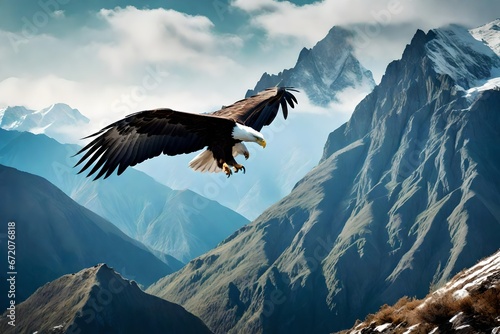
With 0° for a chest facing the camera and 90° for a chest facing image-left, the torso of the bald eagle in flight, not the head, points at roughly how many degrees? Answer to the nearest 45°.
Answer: approximately 315°
